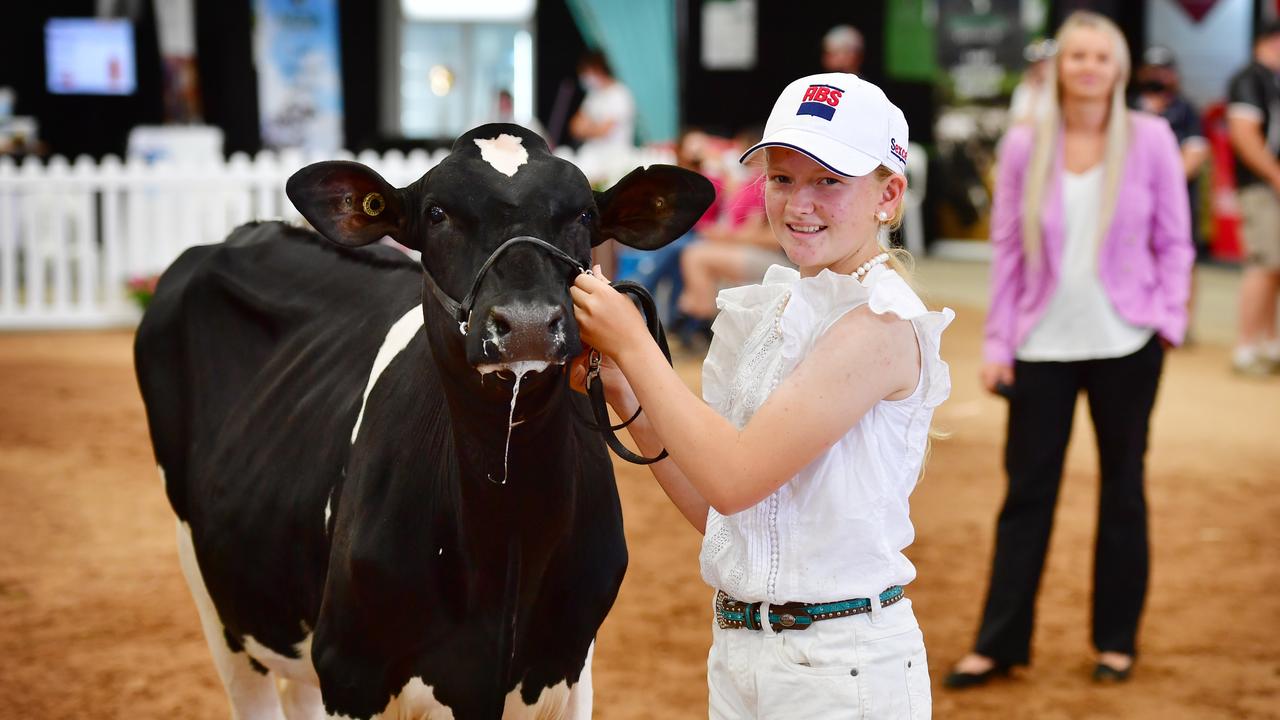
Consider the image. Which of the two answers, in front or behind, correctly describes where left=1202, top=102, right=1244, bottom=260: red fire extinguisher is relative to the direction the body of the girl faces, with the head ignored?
behind

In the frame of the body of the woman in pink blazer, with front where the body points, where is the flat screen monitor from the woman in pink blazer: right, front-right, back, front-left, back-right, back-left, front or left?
back-right

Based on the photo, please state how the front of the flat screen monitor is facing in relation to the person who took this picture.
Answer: facing the viewer

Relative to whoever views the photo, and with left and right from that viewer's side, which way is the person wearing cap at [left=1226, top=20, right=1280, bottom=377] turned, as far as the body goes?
facing the viewer and to the right of the viewer

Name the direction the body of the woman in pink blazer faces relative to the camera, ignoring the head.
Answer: toward the camera

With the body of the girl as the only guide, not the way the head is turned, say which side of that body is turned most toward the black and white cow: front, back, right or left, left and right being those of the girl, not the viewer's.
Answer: right

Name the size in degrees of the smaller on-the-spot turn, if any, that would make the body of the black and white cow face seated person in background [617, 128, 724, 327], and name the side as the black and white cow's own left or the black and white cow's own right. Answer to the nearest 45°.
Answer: approximately 135° to the black and white cow's own left

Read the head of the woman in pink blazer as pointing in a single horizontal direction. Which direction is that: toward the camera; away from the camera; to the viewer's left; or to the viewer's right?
toward the camera

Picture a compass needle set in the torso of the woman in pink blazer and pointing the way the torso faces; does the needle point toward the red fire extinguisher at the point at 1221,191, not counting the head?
no

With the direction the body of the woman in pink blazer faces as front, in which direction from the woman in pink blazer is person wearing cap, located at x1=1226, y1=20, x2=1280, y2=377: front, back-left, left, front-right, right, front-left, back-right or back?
back

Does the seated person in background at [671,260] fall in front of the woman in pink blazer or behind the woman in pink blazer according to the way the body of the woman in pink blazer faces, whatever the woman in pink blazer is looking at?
behind

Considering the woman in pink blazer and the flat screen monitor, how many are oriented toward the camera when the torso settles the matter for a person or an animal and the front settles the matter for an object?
2

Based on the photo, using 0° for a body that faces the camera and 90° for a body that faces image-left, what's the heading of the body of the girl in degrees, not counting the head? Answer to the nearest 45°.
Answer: approximately 45°

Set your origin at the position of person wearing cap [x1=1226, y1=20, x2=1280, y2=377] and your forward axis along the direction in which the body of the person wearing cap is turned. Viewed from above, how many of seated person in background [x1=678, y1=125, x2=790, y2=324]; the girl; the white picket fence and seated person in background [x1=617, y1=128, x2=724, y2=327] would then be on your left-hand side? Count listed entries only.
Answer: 0

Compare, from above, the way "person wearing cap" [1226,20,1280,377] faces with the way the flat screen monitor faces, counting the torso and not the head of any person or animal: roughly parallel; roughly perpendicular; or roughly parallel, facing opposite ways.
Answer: roughly parallel

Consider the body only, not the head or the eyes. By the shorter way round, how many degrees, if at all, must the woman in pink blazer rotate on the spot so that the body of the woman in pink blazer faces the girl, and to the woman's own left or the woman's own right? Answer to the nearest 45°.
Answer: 0° — they already face them
